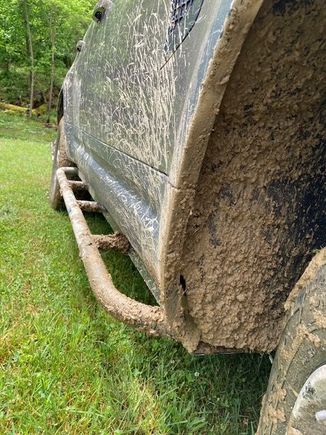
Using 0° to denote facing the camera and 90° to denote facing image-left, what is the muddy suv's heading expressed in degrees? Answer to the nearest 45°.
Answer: approximately 315°

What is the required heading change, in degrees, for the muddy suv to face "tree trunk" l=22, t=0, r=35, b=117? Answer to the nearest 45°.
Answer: approximately 180°
